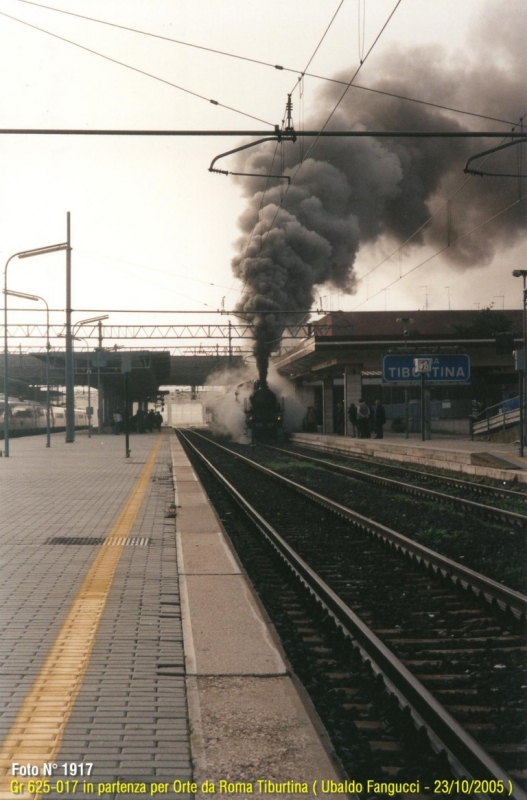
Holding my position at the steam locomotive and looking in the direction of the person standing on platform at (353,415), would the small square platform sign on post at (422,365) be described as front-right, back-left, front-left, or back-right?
front-right

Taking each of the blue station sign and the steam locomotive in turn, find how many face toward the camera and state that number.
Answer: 2

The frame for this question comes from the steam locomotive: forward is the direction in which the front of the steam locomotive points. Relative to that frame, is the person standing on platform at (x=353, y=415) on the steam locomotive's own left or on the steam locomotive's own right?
on the steam locomotive's own left

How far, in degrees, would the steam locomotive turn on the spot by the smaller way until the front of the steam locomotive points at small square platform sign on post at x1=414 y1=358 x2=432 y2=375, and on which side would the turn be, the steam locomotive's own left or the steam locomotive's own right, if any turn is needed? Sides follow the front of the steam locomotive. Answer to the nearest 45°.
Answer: approximately 45° to the steam locomotive's own left

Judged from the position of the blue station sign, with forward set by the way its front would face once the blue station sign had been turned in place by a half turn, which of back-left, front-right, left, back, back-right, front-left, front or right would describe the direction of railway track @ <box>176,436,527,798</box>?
back

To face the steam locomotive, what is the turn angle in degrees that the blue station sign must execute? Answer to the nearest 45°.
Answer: approximately 135° to its right

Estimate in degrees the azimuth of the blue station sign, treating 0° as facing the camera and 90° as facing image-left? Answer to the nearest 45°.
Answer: approximately 0°

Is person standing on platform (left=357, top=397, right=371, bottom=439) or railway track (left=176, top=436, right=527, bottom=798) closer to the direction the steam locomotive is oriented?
the railway track

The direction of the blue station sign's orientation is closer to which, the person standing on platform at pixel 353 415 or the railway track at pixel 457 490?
the railway track

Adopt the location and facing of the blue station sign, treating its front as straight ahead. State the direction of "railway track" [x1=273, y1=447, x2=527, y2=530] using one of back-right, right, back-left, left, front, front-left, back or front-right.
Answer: front

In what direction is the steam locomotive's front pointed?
toward the camera
